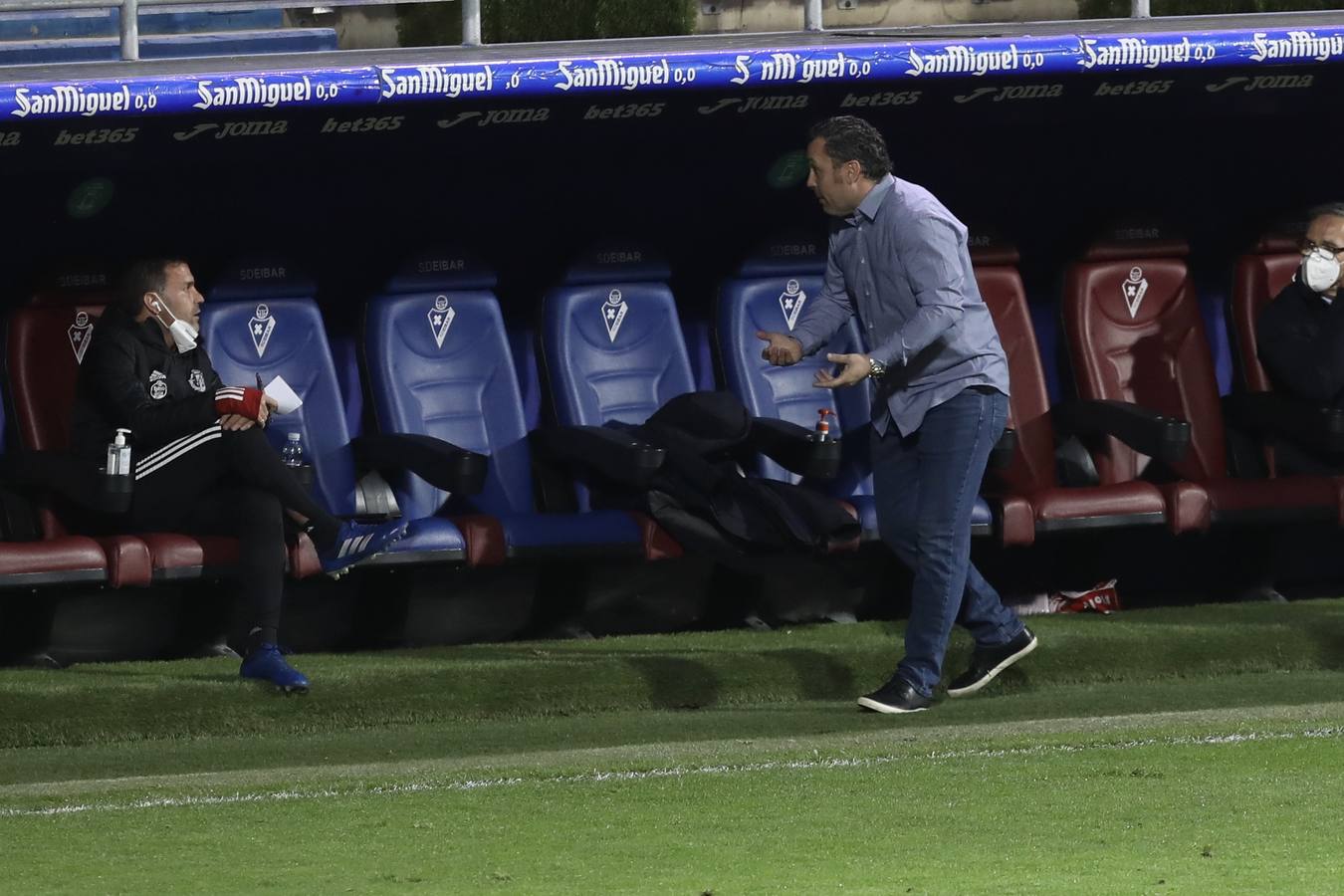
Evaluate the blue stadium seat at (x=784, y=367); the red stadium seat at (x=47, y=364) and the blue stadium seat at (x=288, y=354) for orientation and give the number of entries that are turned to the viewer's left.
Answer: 0

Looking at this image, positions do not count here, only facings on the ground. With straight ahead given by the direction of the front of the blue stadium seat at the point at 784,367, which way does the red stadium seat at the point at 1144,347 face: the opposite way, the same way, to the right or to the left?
the same way

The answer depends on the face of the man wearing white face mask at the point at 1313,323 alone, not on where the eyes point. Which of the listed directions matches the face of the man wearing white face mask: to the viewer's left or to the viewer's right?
to the viewer's left

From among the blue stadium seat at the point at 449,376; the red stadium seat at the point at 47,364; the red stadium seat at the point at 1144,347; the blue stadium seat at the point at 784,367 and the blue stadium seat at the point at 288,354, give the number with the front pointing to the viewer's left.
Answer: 0

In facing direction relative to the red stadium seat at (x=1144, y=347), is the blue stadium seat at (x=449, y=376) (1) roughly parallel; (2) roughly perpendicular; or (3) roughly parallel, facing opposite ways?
roughly parallel

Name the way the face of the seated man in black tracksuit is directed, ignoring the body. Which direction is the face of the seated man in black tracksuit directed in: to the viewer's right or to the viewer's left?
to the viewer's right

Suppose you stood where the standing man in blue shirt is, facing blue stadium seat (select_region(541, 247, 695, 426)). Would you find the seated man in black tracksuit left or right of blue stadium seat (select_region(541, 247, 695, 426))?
left

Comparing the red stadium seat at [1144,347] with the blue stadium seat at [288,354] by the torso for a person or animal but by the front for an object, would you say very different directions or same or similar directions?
same or similar directions

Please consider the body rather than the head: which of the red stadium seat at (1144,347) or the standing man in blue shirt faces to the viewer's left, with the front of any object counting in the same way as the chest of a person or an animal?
the standing man in blue shirt

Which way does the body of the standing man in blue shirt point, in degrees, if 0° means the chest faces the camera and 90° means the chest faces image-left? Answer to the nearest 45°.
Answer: approximately 90°

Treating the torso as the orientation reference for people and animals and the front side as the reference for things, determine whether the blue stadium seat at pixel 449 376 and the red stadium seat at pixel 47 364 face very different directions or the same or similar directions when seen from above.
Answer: same or similar directions

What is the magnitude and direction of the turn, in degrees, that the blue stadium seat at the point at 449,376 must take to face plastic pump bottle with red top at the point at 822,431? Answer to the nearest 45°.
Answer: approximately 45° to its left

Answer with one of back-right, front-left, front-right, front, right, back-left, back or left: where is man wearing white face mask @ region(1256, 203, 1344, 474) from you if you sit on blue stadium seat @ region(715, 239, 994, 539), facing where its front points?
front-left

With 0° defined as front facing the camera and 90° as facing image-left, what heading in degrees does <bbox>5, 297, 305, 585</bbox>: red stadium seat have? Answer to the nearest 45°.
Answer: approximately 315°

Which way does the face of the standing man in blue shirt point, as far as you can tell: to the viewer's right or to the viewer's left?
to the viewer's left

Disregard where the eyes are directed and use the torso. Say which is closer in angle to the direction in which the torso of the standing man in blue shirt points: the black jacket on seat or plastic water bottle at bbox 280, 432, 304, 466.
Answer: the plastic water bottle

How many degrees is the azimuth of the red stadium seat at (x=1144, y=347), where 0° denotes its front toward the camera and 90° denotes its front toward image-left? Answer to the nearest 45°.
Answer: approximately 315°

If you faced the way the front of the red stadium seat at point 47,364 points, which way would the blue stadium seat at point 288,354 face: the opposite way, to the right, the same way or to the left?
the same way

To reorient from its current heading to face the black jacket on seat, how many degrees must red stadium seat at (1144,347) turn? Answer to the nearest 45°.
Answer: approximately 90° to its right

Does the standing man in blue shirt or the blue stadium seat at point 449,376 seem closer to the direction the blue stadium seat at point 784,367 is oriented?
the standing man in blue shirt
